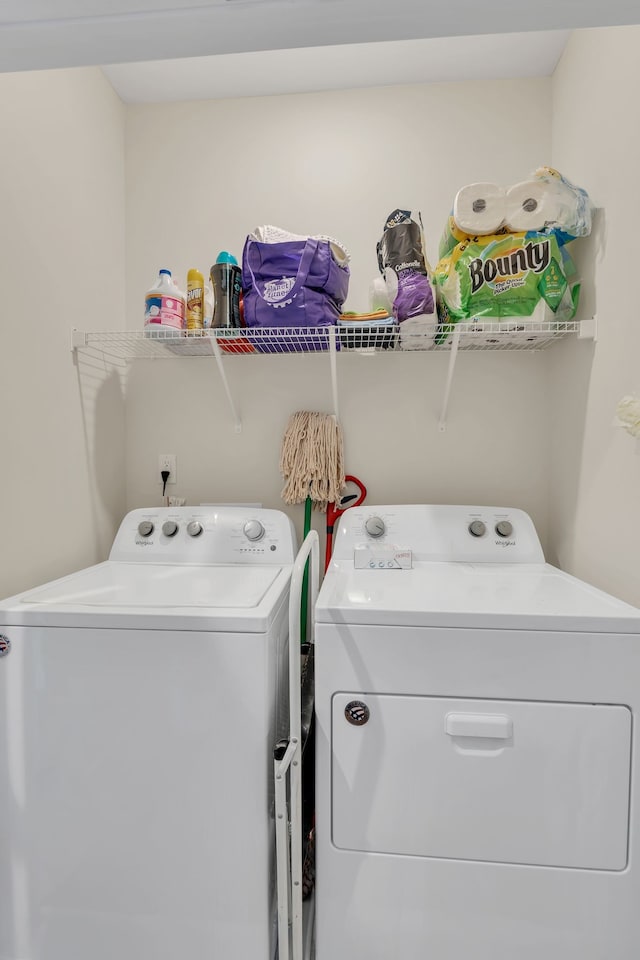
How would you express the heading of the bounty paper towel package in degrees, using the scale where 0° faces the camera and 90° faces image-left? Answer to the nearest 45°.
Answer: approximately 0°

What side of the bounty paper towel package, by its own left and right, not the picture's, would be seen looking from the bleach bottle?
right

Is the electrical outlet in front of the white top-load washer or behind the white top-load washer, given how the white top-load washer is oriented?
behind

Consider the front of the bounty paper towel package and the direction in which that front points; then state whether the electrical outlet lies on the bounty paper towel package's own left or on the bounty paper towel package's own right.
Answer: on the bounty paper towel package's own right

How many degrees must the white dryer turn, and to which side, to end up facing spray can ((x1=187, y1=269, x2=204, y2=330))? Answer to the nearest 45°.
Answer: approximately 135° to its right
